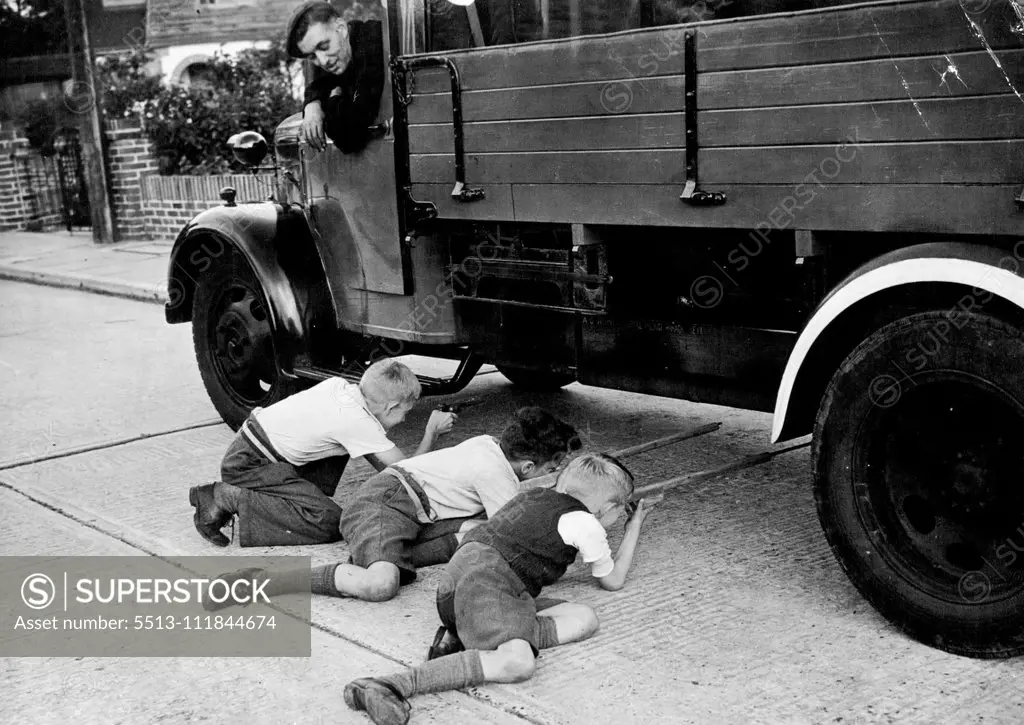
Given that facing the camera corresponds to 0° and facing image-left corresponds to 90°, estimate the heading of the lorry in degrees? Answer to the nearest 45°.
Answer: approximately 135°

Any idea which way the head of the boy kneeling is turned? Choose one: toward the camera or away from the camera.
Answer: away from the camera

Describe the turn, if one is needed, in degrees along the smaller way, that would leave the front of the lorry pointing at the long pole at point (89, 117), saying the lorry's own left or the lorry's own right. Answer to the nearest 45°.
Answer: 0° — it already faces it

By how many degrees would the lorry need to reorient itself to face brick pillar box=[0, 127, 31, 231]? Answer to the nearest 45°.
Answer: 0° — it already faces it

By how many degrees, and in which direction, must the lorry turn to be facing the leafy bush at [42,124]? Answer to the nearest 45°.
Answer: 0° — it already faces it
